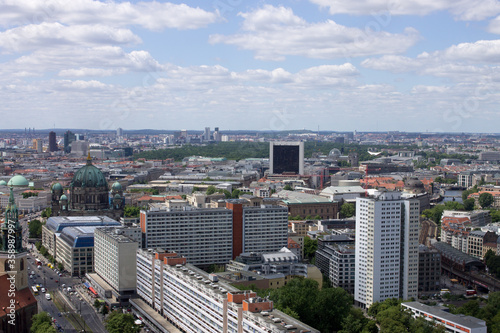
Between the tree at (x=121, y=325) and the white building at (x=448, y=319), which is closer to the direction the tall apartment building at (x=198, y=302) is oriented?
the tree

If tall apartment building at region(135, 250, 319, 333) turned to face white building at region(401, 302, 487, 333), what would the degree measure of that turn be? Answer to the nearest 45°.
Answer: approximately 135° to its left

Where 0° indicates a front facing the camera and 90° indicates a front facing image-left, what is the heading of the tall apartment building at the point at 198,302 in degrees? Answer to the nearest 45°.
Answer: approximately 45°

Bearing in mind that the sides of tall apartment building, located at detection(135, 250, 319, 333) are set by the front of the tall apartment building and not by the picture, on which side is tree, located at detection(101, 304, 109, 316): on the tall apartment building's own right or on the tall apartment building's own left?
on the tall apartment building's own right
